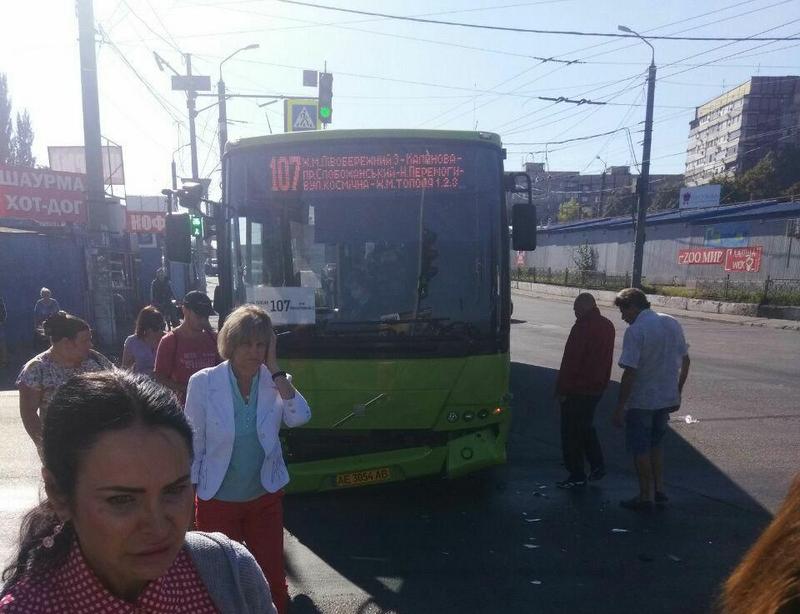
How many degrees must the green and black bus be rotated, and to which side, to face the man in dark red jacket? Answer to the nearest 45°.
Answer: approximately 90° to its left

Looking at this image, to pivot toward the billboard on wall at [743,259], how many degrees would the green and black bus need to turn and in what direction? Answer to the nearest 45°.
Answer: approximately 135° to its left

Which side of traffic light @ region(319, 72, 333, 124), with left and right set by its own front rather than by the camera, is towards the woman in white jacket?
front

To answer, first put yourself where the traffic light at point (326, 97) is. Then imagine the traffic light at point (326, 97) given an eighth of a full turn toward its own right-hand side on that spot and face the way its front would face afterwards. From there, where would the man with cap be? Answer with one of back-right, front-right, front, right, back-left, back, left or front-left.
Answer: front-left

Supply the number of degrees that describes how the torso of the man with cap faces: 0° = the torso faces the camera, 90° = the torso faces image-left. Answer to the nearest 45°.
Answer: approximately 315°

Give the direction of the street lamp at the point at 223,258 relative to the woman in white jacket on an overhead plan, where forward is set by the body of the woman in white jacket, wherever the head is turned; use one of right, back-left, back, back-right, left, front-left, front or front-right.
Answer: back

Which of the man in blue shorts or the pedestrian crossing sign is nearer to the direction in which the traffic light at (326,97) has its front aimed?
the man in blue shorts

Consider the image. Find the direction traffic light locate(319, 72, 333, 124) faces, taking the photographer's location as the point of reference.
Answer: facing the viewer

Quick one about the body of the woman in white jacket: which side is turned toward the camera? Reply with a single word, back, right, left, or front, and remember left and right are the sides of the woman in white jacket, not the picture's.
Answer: front

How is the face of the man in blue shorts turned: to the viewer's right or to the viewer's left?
to the viewer's left

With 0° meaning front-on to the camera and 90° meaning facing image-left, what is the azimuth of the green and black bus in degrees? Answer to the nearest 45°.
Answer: approximately 0°

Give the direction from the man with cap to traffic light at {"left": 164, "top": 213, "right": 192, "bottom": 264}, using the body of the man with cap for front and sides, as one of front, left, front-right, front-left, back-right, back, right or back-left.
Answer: back-left
